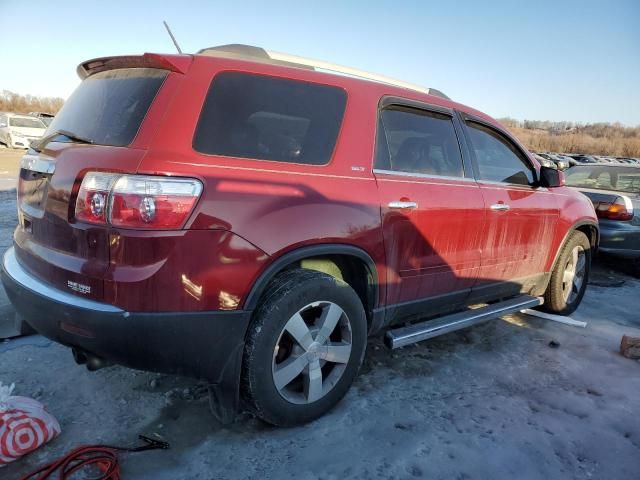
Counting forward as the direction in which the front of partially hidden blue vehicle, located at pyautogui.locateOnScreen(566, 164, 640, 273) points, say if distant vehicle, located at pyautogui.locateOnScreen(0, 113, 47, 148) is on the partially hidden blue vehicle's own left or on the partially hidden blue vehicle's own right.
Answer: on the partially hidden blue vehicle's own left

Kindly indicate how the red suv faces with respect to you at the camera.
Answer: facing away from the viewer and to the right of the viewer

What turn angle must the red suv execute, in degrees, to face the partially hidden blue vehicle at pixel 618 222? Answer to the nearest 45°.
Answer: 0° — it already faces it

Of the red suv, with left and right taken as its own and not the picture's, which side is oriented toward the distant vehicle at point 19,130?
left

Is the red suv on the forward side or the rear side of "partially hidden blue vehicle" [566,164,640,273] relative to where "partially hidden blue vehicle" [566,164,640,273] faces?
on the rear side

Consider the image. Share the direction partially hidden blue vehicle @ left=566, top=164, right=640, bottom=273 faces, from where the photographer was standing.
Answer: facing away from the viewer and to the right of the viewer
